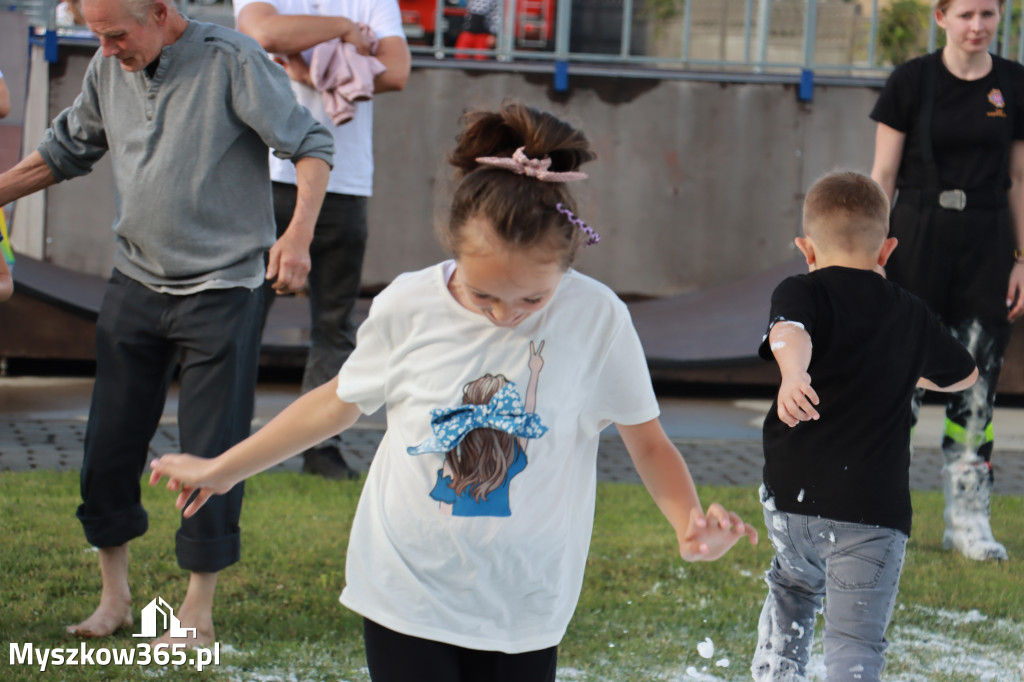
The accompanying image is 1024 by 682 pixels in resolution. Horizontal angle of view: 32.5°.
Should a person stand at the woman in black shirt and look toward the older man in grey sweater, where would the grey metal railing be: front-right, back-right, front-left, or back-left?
back-right

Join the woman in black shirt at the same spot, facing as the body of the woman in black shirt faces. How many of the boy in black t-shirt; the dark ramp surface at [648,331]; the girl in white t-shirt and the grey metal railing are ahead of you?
2

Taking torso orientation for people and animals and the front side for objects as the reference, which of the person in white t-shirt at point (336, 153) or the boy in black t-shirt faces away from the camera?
the boy in black t-shirt

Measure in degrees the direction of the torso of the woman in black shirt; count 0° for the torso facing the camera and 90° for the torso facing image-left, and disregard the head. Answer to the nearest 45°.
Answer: approximately 0°

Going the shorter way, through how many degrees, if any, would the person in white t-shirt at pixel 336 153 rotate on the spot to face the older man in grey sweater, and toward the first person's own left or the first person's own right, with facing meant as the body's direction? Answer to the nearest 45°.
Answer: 0° — they already face them

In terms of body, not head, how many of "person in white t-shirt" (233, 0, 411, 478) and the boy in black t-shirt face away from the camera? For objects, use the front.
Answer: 1

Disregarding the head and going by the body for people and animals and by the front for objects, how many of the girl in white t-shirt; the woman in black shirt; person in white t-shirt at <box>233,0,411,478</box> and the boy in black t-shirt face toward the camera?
3

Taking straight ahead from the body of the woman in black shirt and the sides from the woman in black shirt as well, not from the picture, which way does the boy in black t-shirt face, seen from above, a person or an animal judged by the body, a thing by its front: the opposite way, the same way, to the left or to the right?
the opposite way

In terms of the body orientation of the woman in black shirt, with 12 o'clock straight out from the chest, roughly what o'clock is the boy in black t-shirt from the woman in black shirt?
The boy in black t-shirt is roughly at 12 o'clock from the woman in black shirt.

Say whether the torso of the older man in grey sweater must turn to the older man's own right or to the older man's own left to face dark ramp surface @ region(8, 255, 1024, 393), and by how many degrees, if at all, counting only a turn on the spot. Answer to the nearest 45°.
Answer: approximately 180°

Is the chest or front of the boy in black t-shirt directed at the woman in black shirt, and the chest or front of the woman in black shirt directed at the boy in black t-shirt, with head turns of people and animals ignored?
yes

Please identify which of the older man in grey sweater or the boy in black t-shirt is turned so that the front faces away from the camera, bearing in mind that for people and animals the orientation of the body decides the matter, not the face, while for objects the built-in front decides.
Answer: the boy in black t-shirt

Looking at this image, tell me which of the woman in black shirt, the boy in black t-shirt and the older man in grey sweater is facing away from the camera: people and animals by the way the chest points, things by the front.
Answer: the boy in black t-shirt

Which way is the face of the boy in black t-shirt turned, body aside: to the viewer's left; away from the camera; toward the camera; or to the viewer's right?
away from the camera

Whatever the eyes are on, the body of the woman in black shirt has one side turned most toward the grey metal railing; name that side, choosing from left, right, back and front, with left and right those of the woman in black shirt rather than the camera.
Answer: back
